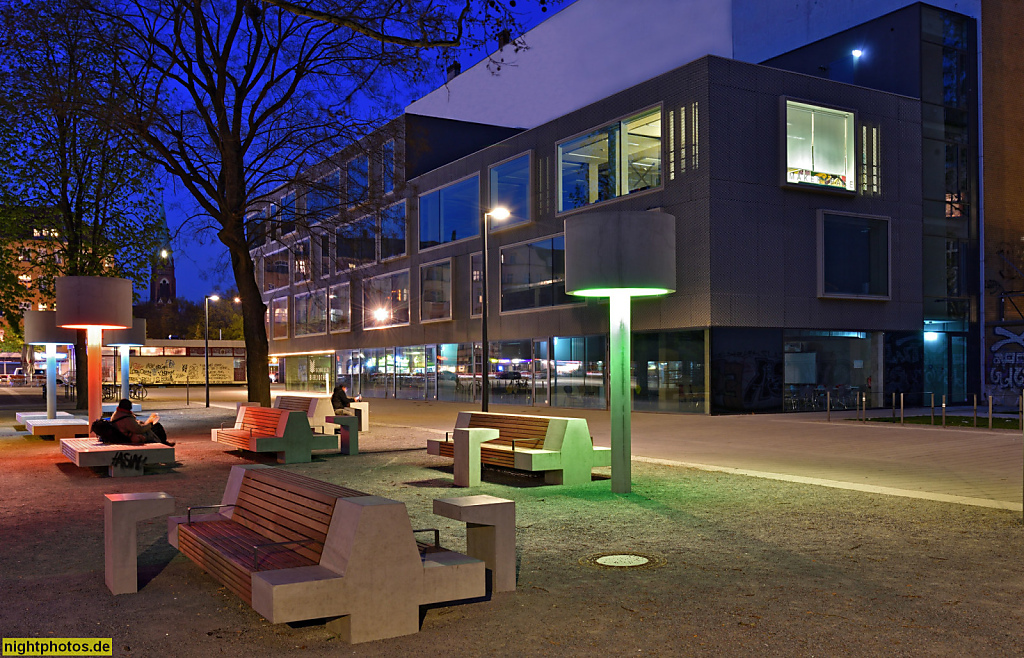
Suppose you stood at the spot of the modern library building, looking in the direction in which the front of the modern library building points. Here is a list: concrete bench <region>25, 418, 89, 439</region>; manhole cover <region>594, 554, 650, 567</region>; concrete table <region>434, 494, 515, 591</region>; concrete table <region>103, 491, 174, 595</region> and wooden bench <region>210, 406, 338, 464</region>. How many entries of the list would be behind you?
0

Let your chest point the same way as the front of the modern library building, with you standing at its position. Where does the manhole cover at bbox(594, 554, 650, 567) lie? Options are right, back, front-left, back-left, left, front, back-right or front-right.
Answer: front-left

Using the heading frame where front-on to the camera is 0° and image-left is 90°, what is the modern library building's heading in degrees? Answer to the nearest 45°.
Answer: approximately 45°

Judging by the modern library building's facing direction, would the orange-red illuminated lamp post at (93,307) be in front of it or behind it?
in front

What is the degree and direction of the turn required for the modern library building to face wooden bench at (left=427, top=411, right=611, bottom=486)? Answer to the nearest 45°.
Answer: approximately 45° to its left

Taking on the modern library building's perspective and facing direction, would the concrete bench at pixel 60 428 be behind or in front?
in front

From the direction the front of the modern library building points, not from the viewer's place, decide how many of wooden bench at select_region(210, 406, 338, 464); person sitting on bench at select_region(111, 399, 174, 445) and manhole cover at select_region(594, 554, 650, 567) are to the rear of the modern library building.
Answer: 0

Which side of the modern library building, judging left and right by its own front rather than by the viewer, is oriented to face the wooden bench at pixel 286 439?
front

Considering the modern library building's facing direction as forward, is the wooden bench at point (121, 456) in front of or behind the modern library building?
in front

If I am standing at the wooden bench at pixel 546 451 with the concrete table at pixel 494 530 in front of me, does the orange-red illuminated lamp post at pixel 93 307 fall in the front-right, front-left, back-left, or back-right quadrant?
back-right

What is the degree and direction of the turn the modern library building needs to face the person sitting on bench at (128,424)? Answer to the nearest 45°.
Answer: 0° — it already faces them

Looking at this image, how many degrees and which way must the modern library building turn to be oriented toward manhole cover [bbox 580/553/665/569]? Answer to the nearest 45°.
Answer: approximately 45° to its left

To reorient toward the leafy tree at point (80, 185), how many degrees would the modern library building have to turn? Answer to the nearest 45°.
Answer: approximately 45° to its right
